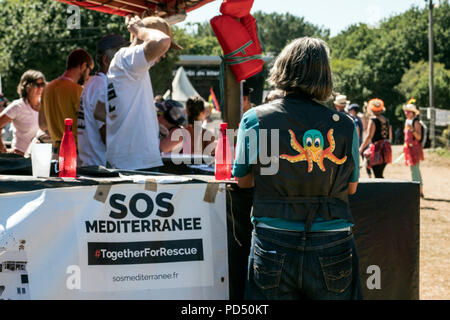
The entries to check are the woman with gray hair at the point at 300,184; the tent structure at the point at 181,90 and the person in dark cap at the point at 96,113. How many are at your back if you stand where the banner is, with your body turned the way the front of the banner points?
2

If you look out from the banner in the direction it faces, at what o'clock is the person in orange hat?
The person in orange hat is roughly at 7 o'clock from the banner.

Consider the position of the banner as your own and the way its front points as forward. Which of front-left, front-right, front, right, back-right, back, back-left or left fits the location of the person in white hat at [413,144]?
back-left

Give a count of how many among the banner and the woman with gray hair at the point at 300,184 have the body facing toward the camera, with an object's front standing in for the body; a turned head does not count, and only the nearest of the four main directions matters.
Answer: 1

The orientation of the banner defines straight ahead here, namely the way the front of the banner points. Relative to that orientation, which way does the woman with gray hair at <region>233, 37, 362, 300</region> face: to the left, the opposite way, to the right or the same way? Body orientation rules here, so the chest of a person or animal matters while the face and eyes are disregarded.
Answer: the opposite way

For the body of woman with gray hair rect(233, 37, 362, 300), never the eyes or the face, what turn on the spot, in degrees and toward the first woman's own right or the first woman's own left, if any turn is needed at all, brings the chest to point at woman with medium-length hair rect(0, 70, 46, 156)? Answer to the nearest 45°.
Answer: approximately 45° to the first woman's own left

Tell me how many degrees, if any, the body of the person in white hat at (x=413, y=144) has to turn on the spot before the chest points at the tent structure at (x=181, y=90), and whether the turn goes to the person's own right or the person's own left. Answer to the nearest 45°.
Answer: approximately 90° to the person's own right

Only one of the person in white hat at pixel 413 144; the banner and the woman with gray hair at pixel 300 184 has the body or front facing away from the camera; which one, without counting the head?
the woman with gray hair

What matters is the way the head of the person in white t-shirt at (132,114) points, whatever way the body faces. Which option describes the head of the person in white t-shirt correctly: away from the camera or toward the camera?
away from the camera

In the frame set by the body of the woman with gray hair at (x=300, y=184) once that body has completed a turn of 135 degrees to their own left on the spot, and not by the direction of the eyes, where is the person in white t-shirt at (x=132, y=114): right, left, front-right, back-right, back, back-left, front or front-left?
right

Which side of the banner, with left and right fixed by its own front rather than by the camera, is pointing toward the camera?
front

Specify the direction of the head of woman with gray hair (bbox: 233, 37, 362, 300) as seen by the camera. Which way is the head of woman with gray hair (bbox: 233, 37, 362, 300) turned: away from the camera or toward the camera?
away from the camera

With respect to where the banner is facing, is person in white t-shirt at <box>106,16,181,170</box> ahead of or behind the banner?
behind

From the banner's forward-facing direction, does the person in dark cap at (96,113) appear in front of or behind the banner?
behind

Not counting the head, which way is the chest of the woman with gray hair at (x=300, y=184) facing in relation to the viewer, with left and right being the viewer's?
facing away from the viewer
